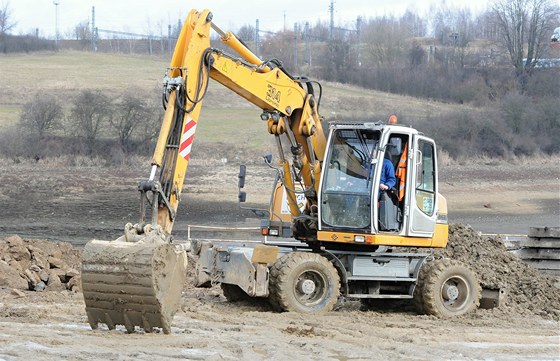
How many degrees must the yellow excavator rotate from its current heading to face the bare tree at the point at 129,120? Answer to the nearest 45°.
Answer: approximately 135° to its right

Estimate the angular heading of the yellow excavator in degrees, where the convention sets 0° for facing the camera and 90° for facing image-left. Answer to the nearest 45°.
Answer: approximately 45°

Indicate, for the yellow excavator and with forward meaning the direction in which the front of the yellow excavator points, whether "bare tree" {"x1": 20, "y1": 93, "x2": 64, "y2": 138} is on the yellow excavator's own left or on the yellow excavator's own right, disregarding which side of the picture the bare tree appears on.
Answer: on the yellow excavator's own right

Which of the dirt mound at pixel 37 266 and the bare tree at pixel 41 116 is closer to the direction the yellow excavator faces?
the dirt mound

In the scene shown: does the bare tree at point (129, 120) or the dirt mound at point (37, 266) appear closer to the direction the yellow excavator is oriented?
the dirt mound
